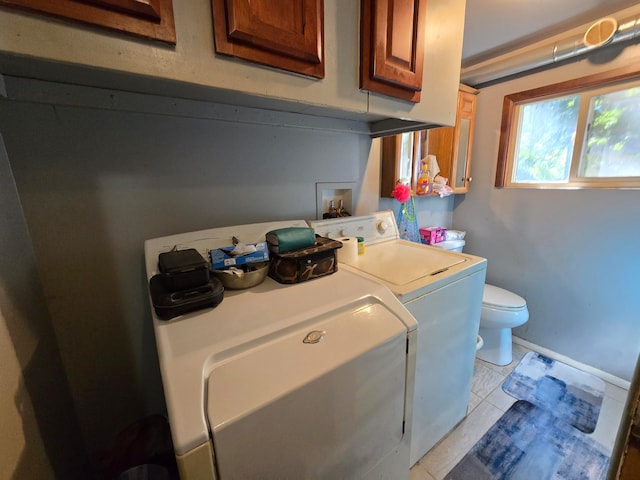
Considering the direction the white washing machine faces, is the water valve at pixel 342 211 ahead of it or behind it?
behind

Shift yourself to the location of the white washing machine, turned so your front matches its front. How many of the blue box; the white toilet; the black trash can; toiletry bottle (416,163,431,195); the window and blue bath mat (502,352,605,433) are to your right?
2

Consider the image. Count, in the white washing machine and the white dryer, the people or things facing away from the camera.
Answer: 0

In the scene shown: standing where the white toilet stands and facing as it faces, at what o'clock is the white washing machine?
The white washing machine is roughly at 2 o'clock from the white toilet.

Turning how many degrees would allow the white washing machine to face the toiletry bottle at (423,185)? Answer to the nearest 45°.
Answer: approximately 135° to its left

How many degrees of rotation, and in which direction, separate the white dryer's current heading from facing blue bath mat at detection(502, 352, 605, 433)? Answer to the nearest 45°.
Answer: approximately 45° to its left

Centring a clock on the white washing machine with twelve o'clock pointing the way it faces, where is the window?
The window is roughly at 9 o'clock from the white washing machine.

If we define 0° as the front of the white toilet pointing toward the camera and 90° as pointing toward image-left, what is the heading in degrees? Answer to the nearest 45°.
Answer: approximately 315°

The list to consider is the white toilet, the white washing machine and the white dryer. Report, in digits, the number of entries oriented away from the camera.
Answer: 0

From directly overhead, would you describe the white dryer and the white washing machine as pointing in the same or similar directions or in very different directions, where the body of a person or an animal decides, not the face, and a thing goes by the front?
same or similar directions

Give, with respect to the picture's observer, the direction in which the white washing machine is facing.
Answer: facing the viewer and to the right of the viewer

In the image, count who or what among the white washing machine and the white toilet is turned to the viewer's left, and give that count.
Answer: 0

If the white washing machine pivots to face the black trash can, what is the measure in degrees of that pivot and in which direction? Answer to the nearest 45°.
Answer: approximately 90° to its right

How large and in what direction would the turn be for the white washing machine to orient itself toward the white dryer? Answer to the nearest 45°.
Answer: approximately 90° to its right

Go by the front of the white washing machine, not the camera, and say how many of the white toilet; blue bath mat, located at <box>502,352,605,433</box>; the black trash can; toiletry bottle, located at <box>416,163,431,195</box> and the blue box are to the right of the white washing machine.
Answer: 2
